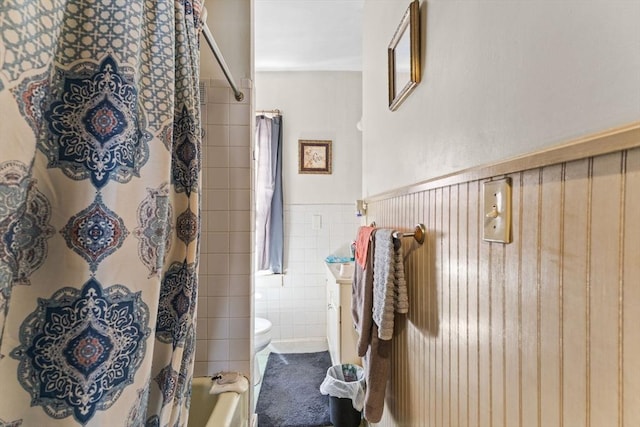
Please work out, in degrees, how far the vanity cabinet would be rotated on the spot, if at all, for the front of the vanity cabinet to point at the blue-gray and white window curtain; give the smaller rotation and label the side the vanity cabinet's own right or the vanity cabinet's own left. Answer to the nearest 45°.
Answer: approximately 45° to the vanity cabinet's own right

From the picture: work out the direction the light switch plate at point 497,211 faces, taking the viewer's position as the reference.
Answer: facing the viewer and to the left of the viewer

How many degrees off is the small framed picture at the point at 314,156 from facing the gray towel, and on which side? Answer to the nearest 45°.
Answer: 0° — it already faces it

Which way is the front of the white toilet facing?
to the viewer's right

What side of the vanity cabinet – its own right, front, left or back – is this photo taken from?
left

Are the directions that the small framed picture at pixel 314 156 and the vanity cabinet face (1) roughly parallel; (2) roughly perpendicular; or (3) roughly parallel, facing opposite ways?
roughly perpendicular

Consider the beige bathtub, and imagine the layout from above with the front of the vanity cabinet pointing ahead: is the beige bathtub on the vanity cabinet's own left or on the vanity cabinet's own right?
on the vanity cabinet's own left

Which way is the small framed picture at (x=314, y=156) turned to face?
toward the camera

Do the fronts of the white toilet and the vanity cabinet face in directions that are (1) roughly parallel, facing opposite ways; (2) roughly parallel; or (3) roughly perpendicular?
roughly parallel, facing opposite ways

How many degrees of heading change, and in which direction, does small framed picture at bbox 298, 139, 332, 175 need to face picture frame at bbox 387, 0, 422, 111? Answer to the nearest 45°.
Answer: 0° — it already faces it

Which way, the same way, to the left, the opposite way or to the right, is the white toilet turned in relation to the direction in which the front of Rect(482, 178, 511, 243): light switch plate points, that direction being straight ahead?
the opposite way

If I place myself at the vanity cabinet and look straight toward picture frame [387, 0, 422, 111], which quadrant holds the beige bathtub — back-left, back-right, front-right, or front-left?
front-right
